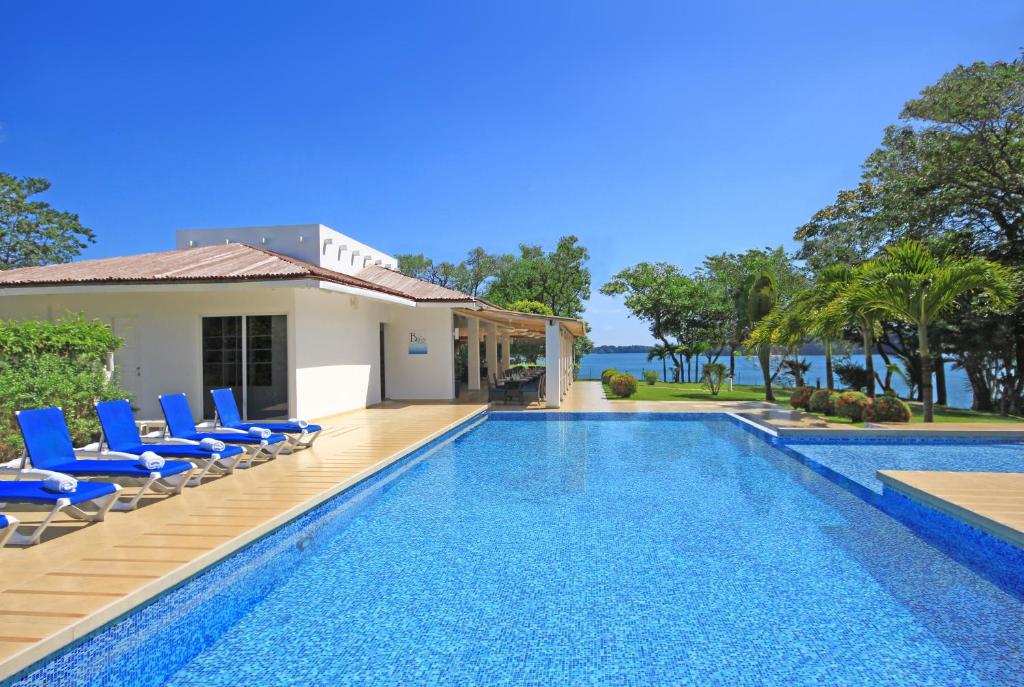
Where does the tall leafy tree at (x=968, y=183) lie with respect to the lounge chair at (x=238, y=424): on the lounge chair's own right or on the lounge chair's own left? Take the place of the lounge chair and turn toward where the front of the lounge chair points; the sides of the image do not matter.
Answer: on the lounge chair's own left

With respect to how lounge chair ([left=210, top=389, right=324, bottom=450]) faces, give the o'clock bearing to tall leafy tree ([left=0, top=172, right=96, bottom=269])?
The tall leafy tree is roughly at 7 o'clock from the lounge chair.

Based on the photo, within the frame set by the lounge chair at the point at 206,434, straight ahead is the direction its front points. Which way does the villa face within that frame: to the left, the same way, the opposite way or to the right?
the same way

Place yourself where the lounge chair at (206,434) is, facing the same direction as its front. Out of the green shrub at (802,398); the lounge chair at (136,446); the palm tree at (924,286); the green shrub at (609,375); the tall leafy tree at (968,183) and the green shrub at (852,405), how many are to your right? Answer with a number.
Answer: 1

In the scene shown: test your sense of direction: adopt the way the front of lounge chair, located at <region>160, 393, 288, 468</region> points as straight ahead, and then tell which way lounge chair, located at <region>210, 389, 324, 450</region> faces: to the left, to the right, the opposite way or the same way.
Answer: the same way

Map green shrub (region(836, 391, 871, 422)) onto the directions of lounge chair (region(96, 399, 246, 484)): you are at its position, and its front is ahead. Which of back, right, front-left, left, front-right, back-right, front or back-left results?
front-left

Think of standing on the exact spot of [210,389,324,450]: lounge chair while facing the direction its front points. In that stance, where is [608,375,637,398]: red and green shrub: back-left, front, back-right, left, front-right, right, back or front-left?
left

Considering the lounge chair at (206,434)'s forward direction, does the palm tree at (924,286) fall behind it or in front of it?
in front

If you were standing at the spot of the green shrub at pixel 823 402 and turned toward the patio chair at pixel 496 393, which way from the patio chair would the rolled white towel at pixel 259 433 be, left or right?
left

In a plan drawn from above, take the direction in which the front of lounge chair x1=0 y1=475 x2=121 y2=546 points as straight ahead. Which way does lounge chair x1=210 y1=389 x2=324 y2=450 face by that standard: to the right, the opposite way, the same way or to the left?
the same way

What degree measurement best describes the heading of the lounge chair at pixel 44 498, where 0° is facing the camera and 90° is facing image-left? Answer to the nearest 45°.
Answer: approximately 315°

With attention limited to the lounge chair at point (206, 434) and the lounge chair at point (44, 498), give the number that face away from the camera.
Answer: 0

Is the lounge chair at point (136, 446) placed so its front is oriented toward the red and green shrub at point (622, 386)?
no

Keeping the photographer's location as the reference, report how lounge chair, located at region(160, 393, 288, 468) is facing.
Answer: facing the viewer and to the right of the viewer
